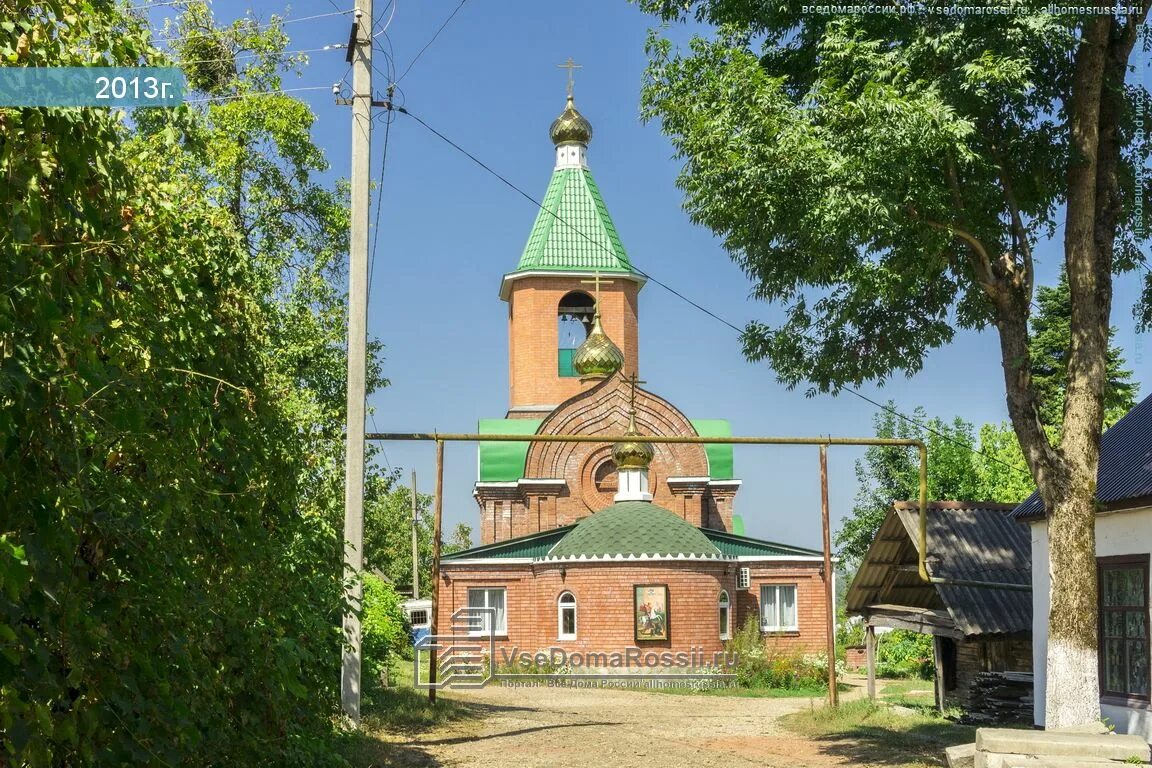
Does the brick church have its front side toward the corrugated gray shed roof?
no

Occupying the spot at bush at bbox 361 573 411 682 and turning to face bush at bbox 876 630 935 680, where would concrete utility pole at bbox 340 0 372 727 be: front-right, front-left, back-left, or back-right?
back-right

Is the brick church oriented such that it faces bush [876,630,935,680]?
no

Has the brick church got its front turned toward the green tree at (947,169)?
no
